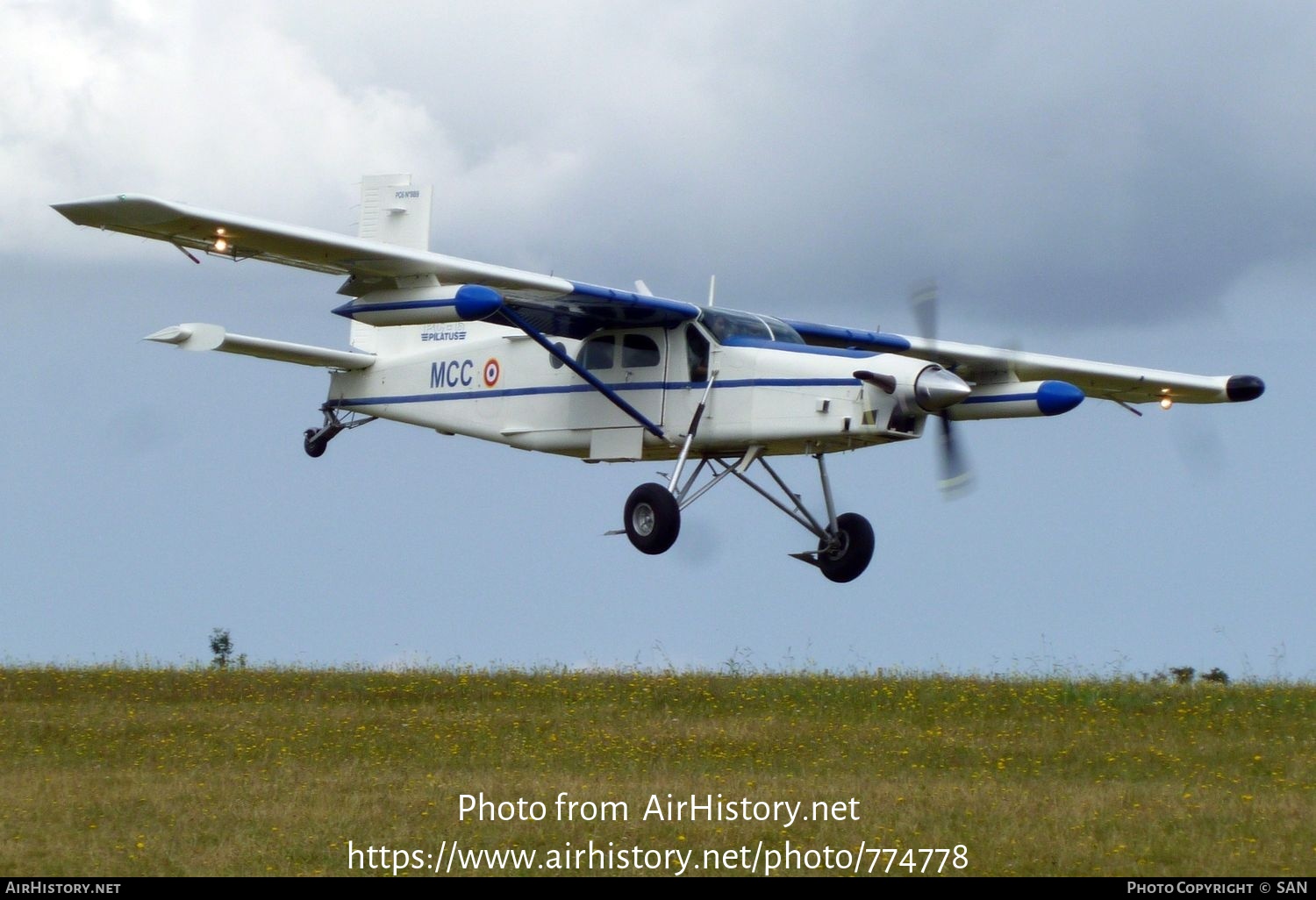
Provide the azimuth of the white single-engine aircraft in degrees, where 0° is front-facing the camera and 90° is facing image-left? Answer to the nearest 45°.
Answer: approximately 315°
